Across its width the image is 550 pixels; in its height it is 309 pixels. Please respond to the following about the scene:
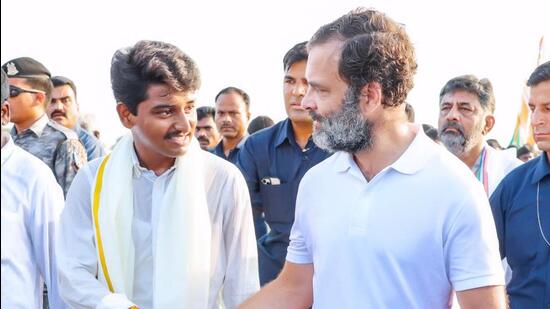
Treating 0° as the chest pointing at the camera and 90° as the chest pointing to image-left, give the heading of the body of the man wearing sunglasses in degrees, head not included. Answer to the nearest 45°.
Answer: approximately 45°

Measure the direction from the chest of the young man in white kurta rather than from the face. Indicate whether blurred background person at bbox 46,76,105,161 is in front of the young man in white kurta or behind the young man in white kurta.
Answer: behind

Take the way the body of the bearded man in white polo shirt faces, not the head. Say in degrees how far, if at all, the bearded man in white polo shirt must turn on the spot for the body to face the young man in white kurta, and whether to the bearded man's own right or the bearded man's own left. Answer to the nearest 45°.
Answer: approximately 45° to the bearded man's own right

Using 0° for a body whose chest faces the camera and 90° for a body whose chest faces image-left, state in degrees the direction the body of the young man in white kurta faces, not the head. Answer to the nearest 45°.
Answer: approximately 0°

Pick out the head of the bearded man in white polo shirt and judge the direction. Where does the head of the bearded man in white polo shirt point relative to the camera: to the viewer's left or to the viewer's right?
to the viewer's left

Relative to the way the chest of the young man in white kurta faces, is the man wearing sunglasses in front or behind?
behind

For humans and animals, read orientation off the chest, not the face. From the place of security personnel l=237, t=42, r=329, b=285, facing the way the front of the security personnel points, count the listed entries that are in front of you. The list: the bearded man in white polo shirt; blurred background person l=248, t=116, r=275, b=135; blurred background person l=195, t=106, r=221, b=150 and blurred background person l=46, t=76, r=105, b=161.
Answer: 1

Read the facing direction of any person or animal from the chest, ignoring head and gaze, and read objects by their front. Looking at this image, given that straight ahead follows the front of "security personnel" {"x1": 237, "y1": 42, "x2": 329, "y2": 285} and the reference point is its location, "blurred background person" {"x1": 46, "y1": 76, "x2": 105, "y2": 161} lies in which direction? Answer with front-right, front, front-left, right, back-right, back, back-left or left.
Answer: back-right
